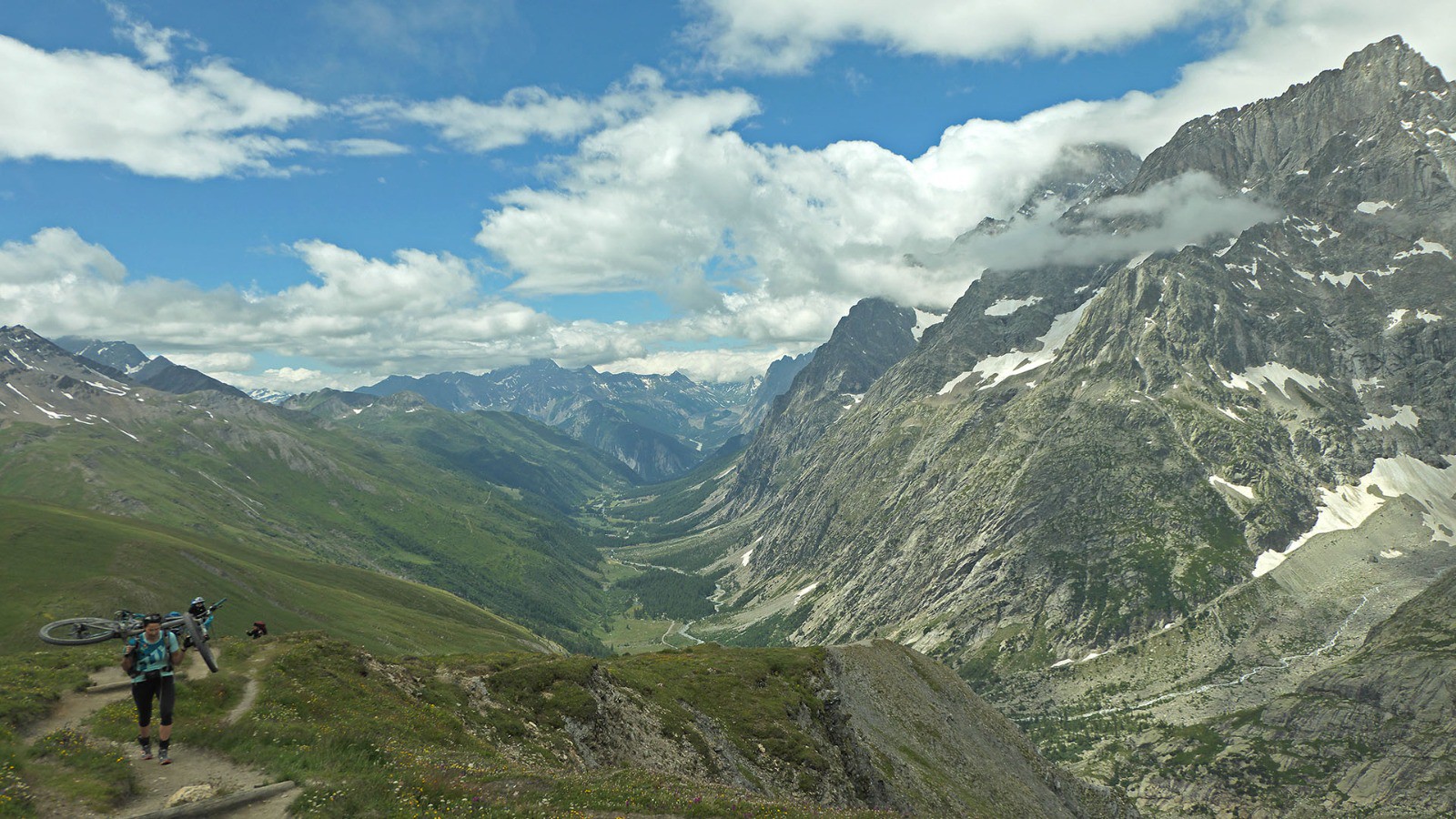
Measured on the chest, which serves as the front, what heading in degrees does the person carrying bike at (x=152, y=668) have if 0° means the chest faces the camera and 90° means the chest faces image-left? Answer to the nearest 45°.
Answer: approximately 0°
